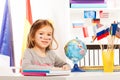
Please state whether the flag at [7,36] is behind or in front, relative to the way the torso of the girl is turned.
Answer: behind

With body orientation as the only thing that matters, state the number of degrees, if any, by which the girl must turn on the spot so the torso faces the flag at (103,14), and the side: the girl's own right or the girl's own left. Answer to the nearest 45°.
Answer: approximately 90° to the girl's own left

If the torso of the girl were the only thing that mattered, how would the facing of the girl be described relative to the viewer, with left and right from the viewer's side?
facing the viewer and to the right of the viewer

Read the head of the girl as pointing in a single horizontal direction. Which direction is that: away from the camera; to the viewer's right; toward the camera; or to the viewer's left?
toward the camera

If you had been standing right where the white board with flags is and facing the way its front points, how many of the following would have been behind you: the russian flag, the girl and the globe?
0

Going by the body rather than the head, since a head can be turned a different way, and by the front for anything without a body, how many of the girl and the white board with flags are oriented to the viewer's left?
0

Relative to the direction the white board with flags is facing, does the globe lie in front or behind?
in front

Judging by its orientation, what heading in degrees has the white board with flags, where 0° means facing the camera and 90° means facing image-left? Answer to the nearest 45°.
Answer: approximately 0°

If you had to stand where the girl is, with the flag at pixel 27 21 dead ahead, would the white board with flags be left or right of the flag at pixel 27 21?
right

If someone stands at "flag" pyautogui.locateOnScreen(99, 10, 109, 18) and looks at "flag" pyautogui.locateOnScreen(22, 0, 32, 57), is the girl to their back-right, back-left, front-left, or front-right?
front-left

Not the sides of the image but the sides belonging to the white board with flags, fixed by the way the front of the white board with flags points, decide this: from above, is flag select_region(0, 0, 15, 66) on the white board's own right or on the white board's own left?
on the white board's own right

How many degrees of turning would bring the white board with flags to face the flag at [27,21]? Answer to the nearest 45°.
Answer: approximately 90° to its right
